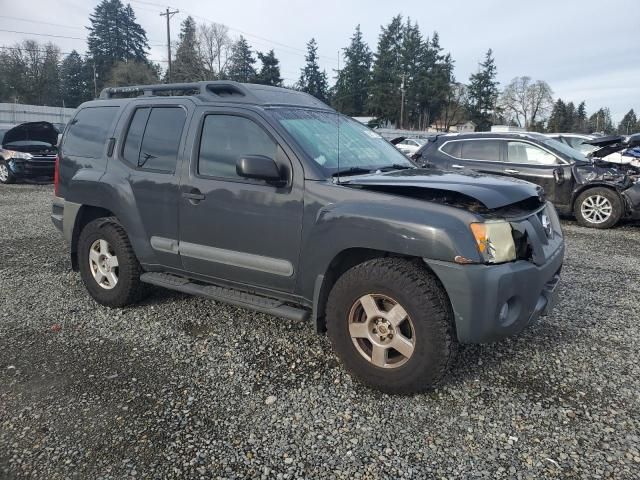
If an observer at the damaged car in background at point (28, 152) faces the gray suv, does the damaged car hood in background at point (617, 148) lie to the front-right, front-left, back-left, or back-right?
front-left

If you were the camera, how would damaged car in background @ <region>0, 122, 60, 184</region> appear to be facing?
facing the viewer and to the right of the viewer

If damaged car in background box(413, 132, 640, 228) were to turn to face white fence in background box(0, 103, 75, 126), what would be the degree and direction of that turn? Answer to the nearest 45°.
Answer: approximately 135° to its left

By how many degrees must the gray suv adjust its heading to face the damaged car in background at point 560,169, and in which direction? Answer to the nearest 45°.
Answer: approximately 90° to its left

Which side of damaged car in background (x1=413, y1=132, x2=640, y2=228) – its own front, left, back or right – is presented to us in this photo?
right

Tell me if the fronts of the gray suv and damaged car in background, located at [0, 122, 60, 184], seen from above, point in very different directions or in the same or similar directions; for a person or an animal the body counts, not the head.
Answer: same or similar directions

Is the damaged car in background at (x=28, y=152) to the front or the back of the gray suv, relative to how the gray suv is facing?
to the back

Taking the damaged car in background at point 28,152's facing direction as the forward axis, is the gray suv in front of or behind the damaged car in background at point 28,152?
in front

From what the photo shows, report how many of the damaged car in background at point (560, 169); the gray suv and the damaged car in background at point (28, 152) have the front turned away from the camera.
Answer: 0

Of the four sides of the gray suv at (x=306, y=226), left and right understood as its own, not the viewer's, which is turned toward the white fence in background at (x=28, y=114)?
back

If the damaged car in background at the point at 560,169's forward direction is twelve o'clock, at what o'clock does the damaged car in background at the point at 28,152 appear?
the damaged car in background at the point at 28,152 is roughly at 6 o'clock from the damaged car in background at the point at 560,169.
